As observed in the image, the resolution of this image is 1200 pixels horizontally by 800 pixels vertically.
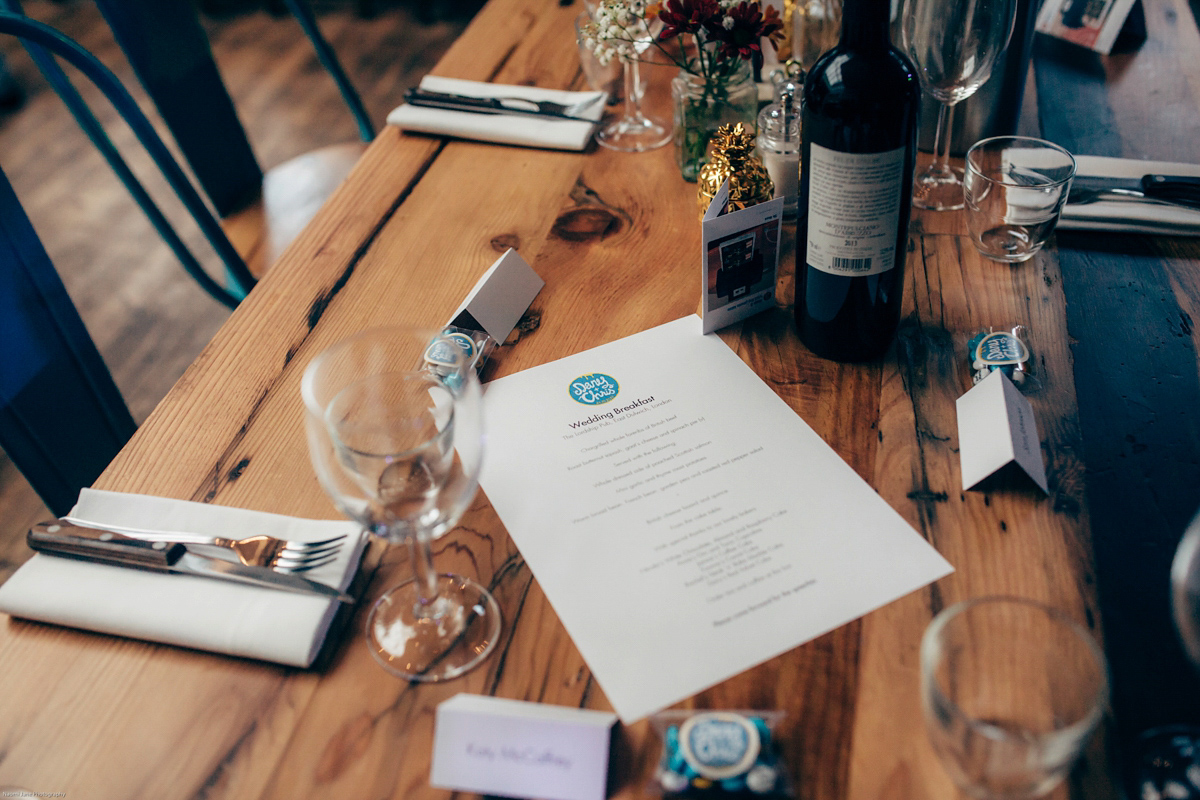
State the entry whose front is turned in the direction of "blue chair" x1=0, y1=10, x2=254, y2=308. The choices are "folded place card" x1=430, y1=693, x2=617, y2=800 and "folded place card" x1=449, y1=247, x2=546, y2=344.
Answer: "folded place card" x1=449, y1=247, x2=546, y2=344

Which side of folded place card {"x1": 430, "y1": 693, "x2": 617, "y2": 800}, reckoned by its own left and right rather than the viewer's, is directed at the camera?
front

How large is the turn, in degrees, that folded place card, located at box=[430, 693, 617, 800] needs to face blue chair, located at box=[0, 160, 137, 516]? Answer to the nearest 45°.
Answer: approximately 135° to its right

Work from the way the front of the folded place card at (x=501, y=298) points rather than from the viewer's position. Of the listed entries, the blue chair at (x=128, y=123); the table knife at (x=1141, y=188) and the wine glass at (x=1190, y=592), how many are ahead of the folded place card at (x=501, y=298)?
1
